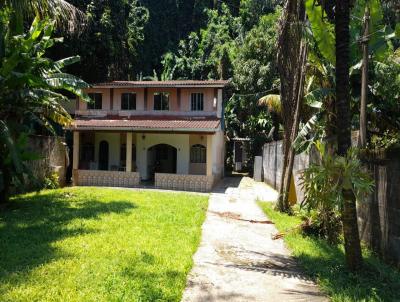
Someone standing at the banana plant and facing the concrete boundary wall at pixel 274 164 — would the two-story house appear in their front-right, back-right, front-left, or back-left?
front-left

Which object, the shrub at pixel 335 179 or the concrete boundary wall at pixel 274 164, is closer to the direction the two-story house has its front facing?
the shrub

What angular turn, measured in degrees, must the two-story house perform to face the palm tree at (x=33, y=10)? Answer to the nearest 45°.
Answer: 0° — it already faces it

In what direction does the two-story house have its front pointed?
toward the camera

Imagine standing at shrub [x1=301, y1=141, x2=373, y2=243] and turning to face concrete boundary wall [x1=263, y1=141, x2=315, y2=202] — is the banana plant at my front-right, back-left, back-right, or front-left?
front-left

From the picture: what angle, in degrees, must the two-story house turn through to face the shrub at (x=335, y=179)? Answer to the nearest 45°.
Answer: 0° — it already faces it

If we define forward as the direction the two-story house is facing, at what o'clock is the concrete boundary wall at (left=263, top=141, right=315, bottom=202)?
The concrete boundary wall is roughly at 10 o'clock from the two-story house.

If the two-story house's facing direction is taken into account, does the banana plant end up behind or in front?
in front

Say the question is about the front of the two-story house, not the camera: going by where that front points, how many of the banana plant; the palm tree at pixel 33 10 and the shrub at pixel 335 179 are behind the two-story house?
0
